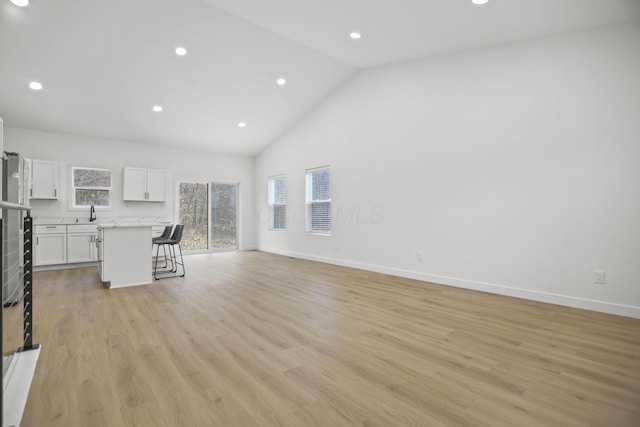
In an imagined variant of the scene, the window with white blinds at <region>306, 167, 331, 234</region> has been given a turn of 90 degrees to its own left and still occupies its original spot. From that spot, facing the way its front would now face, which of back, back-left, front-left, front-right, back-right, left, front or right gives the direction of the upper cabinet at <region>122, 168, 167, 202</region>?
back-right

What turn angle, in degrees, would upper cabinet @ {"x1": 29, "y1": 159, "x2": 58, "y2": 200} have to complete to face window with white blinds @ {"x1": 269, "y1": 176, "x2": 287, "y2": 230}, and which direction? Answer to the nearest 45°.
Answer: approximately 90° to its left

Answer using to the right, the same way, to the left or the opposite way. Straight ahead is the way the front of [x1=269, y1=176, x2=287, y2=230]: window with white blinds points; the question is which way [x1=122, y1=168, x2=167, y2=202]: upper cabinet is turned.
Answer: to the left

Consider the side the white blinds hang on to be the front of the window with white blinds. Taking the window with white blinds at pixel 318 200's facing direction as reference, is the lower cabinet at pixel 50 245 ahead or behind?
ahead
